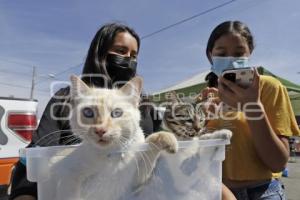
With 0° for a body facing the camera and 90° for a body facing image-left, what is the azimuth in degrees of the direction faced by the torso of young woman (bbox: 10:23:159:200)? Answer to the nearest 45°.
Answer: approximately 315°

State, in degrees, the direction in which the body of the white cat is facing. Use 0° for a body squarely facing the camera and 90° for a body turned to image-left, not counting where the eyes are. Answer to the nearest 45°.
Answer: approximately 0°

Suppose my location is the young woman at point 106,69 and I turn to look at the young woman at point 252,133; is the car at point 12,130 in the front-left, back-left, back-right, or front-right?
back-left
